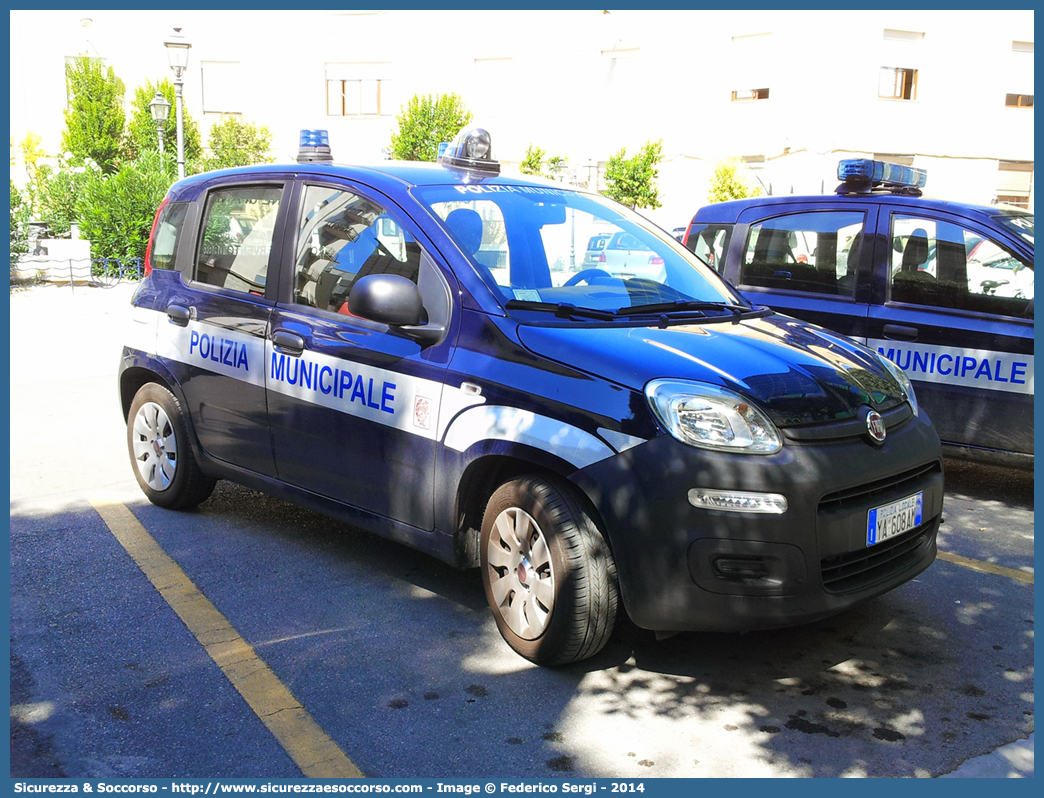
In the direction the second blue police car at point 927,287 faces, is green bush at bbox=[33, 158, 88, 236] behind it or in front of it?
behind

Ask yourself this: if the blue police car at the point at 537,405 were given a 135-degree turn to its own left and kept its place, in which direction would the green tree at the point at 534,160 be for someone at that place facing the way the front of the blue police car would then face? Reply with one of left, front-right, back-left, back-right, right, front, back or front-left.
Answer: front

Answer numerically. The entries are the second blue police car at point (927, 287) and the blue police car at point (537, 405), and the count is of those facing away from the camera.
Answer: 0

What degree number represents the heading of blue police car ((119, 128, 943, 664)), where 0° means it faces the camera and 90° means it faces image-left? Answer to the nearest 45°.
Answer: approximately 315°

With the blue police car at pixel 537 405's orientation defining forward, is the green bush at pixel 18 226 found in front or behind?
behind

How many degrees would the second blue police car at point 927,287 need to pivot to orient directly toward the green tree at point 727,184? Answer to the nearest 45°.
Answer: approximately 135° to its left

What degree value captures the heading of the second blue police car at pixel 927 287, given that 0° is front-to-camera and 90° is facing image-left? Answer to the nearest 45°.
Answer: approximately 315°

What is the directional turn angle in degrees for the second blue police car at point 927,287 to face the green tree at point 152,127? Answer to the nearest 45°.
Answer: approximately 180°

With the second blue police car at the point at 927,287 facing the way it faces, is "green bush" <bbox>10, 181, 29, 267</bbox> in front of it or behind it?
behind

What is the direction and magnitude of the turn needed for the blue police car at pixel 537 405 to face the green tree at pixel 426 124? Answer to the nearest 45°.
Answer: approximately 135° to its left
